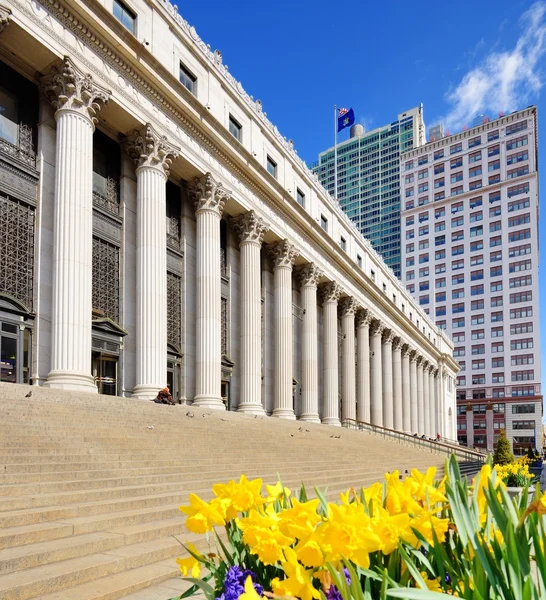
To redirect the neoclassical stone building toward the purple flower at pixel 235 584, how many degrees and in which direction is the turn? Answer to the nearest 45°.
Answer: approximately 45° to its right

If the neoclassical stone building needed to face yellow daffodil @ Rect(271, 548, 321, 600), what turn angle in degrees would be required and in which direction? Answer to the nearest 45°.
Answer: approximately 45° to its right

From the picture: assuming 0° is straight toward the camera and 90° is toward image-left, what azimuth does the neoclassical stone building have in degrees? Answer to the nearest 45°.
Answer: approximately 315°

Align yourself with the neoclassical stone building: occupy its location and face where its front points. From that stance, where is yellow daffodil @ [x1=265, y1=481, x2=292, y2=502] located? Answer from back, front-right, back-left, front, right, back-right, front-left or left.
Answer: front-right

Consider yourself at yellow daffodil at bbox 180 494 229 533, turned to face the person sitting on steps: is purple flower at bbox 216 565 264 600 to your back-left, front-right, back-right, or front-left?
back-right

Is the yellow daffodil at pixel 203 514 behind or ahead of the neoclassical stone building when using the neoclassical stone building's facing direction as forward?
ahead
